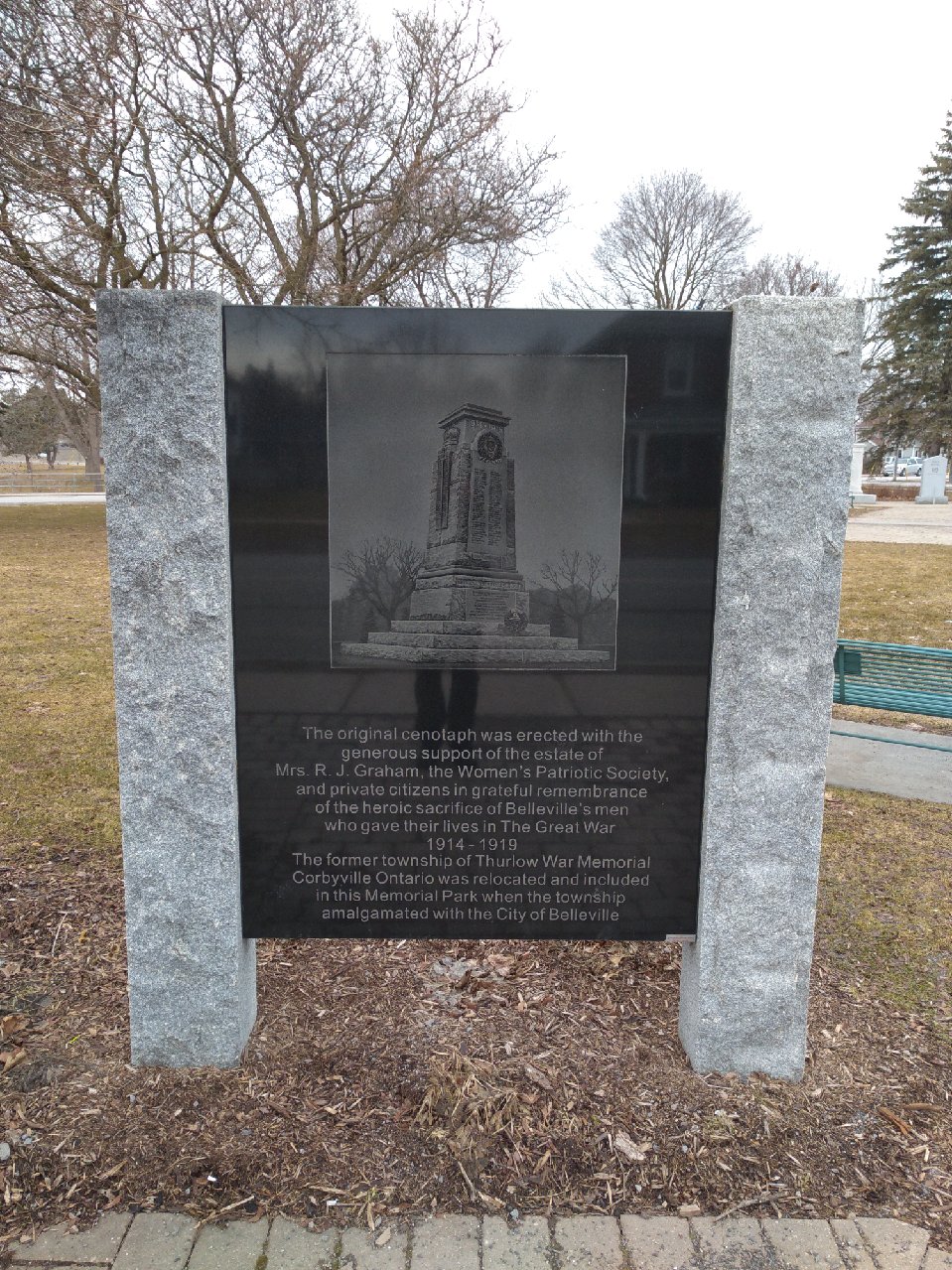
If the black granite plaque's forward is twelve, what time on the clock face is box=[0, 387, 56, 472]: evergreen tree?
The evergreen tree is roughly at 5 o'clock from the black granite plaque.

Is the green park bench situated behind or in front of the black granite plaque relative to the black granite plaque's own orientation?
behind

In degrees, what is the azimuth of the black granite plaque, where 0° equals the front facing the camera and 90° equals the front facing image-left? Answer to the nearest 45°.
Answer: approximately 0°

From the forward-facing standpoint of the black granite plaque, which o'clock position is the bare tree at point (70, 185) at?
The bare tree is roughly at 5 o'clock from the black granite plaque.

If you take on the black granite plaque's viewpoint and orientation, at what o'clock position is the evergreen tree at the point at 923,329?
The evergreen tree is roughly at 7 o'clock from the black granite plaque.

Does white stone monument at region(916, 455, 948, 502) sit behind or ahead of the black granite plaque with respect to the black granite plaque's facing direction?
behind

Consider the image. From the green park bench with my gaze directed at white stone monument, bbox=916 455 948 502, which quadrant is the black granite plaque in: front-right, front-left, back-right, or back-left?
back-left
